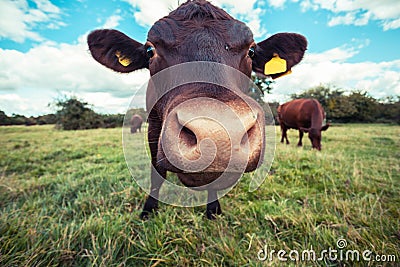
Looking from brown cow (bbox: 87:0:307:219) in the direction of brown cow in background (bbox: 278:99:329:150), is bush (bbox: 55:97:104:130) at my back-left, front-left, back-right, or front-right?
front-left

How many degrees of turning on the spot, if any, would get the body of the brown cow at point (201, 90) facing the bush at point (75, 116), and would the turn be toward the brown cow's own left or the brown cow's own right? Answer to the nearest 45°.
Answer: approximately 135° to the brown cow's own right

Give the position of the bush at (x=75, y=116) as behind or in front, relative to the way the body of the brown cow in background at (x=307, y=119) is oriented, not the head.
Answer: behind

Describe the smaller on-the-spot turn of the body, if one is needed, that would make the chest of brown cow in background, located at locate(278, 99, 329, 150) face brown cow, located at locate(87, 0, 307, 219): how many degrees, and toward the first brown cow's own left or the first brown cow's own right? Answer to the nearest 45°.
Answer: approximately 45° to the first brown cow's own right

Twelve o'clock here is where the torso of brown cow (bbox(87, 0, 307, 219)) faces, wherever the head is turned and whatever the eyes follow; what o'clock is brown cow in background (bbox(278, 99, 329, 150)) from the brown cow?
The brown cow in background is roughly at 7 o'clock from the brown cow.

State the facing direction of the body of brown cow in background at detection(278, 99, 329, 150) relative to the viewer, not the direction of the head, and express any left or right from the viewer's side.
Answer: facing the viewer and to the right of the viewer

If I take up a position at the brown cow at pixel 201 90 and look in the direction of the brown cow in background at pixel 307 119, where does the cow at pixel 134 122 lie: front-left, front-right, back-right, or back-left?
front-left

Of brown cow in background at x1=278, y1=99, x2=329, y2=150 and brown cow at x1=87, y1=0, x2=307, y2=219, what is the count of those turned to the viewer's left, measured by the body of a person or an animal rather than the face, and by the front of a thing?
0

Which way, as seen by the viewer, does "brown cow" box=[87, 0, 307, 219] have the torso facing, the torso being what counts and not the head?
toward the camera

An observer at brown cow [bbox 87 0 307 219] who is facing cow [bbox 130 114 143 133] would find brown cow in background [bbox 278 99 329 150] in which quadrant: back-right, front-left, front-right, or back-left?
front-right
